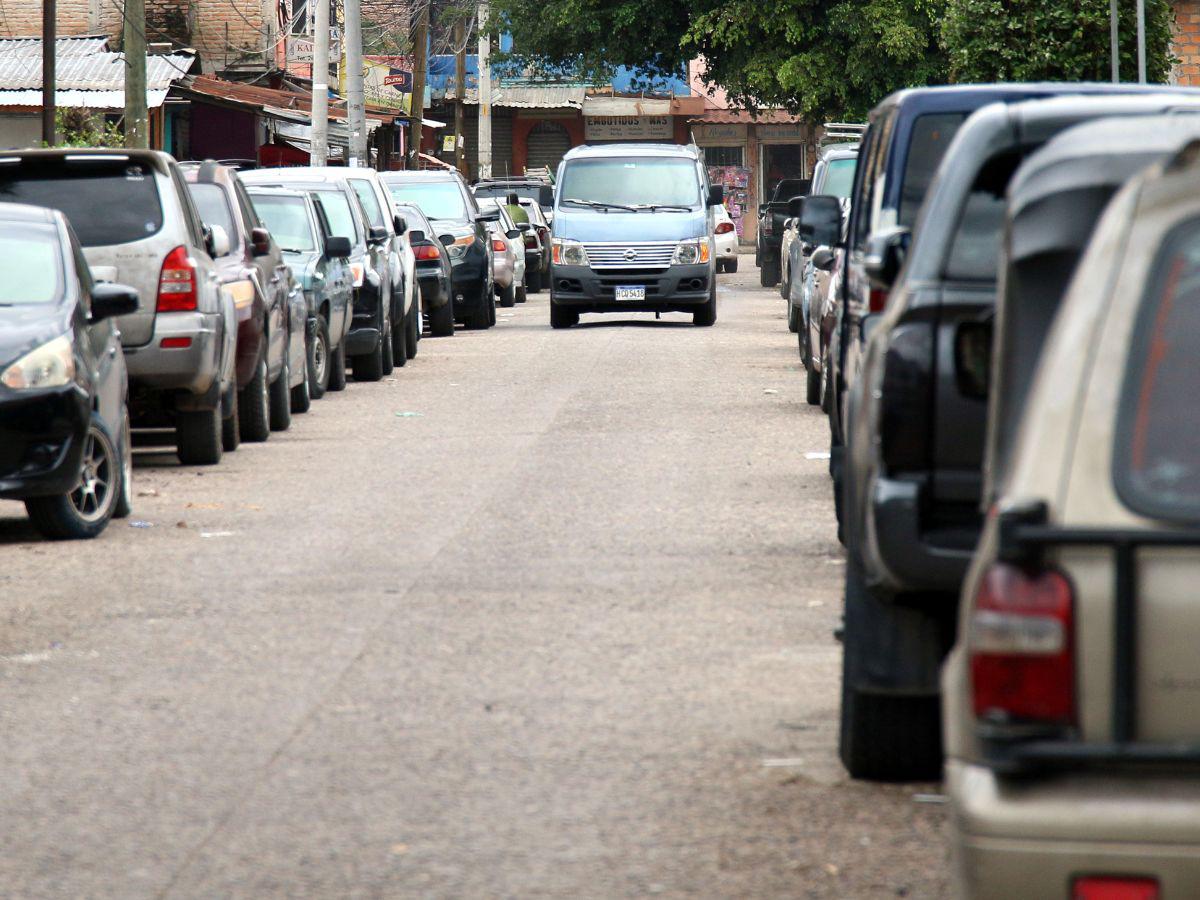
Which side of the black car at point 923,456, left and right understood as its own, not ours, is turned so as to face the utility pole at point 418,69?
front

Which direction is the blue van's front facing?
toward the camera

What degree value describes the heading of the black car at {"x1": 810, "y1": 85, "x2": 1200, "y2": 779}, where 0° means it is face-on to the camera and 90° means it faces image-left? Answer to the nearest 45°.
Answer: approximately 180°

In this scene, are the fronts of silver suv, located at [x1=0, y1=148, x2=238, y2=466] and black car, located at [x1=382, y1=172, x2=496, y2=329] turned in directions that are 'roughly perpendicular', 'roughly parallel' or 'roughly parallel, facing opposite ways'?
roughly parallel, facing opposite ways

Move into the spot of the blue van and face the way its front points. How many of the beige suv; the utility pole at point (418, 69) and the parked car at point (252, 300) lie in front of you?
2

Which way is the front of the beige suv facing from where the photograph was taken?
facing away from the viewer

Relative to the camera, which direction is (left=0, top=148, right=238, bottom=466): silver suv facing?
away from the camera

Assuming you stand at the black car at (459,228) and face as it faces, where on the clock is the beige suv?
The beige suv is roughly at 12 o'clock from the black car.

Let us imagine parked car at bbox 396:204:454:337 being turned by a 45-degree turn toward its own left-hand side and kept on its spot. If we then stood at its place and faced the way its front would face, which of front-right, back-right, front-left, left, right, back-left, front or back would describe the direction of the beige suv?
back-left

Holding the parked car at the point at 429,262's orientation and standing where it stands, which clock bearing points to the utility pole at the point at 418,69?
The utility pole is roughly at 12 o'clock from the parked car.

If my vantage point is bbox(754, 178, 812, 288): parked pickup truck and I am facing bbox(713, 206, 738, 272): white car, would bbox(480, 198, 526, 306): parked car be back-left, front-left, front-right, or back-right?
back-left

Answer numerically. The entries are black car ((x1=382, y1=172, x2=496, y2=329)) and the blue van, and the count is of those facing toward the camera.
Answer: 2

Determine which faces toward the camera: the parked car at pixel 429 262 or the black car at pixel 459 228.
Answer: the black car

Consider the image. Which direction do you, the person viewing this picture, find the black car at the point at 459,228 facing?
facing the viewer

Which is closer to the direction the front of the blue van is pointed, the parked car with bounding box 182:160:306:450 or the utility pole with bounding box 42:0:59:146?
the parked car

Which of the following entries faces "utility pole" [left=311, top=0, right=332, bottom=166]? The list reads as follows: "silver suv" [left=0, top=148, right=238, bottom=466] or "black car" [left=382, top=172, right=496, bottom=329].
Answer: the silver suv
